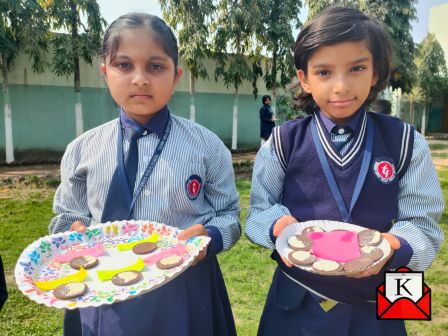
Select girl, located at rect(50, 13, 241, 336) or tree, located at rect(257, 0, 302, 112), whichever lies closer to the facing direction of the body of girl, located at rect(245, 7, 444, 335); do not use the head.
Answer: the girl

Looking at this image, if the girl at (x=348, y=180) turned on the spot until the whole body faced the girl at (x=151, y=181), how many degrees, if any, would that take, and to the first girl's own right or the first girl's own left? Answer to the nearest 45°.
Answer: approximately 90° to the first girl's own right

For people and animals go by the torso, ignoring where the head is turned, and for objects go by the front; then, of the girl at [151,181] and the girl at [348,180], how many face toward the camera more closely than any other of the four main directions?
2

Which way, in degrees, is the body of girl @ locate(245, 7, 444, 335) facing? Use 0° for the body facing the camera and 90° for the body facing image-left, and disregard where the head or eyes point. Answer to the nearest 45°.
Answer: approximately 0°

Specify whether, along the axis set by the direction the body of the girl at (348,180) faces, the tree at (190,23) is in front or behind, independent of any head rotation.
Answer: behind

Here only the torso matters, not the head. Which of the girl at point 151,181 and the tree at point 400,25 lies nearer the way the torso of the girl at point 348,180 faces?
the girl

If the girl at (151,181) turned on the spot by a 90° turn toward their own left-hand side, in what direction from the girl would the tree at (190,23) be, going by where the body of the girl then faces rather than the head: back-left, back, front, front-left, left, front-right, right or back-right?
left

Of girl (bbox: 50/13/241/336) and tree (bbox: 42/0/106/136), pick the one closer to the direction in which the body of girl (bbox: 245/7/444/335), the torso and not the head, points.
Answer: the girl
